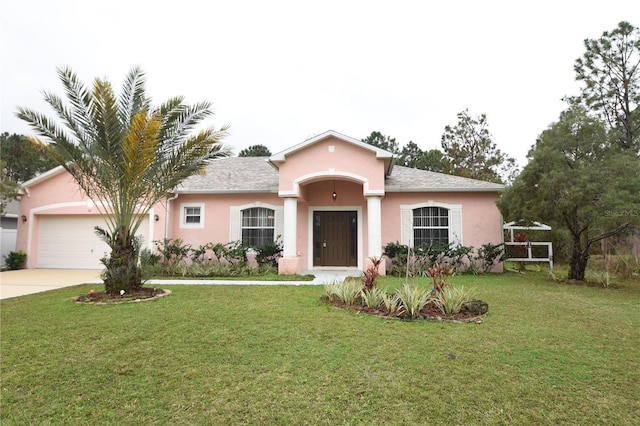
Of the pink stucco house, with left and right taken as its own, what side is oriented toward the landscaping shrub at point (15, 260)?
right

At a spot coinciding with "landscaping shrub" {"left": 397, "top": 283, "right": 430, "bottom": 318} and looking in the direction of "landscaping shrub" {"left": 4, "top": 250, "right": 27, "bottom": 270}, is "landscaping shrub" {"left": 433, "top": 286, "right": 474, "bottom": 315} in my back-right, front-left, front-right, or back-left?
back-right

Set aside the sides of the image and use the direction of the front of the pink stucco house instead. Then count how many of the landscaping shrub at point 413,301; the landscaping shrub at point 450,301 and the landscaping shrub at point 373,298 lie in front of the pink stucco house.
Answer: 3

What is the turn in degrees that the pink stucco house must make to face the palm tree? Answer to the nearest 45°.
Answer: approximately 45° to its right

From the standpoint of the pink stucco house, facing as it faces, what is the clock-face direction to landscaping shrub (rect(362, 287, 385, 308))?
The landscaping shrub is roughly at 12 o'clock from the pink stucco house.

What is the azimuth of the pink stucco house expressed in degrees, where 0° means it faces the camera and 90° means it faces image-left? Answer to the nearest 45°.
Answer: approximately 0°

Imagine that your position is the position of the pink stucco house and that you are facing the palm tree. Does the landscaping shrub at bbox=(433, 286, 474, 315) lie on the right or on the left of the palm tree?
left

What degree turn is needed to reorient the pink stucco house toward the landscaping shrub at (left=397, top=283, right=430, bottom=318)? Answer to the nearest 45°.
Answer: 0° — it already faces it

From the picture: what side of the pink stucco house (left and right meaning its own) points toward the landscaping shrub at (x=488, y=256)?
left
